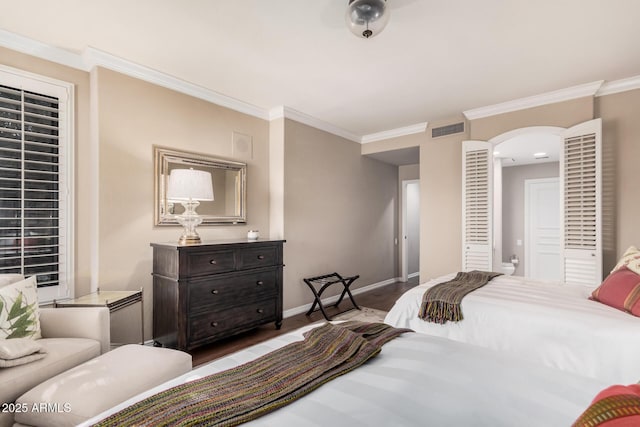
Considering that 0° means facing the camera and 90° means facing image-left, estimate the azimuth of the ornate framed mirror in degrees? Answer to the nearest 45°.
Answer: approximately 315°

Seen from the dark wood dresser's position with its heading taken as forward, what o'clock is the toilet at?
The toilet is roughly at 10 o'clock from the dark wood dresser.

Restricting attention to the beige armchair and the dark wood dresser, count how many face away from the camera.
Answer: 0

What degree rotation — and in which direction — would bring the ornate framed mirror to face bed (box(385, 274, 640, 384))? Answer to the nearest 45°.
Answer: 0° — it already faces it

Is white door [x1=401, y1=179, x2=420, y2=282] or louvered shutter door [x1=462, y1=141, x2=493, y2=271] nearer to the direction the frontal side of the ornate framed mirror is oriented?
the louvered shutter door

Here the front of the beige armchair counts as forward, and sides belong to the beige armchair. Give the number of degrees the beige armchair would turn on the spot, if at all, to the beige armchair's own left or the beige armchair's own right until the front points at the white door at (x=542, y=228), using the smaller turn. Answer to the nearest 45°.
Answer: approximately 45° to the beige armchair's own left

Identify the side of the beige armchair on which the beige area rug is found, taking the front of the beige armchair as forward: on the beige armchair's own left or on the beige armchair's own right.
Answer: on the beige armchair's own left

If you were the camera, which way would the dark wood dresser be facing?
facing the viewer and to the right of the viewer

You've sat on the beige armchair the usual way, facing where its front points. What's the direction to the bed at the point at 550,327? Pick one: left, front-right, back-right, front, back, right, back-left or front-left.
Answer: front

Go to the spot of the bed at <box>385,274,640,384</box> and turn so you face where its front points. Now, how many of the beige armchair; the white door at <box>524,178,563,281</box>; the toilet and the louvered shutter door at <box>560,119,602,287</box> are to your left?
1

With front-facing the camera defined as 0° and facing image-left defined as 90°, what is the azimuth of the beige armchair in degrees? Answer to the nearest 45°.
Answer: approximately 315°

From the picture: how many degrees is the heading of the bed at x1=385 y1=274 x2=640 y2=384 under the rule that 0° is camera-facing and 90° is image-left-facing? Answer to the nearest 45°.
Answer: approximately 135°

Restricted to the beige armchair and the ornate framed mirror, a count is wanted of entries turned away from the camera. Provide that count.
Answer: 0
